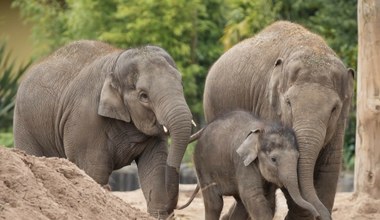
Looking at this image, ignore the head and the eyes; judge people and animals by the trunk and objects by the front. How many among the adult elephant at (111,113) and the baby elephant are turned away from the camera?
0

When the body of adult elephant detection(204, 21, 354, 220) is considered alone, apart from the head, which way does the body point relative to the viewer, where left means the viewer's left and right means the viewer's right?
facing the viewer and to the right of the viewer

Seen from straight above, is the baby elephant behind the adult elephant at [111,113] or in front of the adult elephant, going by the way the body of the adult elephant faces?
in front

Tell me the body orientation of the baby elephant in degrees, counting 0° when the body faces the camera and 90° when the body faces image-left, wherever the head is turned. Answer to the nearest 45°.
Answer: approximately 315°

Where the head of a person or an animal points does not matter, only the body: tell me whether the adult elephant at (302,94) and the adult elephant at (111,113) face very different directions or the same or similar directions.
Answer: same or similar directions

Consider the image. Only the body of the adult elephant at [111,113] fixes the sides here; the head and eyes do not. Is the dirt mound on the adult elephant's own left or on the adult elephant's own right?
on the adult elephant's own right

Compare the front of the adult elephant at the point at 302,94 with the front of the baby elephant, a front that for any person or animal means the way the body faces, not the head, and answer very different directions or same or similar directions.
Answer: same or similar directions

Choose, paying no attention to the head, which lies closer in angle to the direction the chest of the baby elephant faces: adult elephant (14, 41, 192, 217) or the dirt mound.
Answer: the dirt mound

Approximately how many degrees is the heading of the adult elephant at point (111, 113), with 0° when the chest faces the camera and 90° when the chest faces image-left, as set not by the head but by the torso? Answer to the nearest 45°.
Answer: approximately 315°
